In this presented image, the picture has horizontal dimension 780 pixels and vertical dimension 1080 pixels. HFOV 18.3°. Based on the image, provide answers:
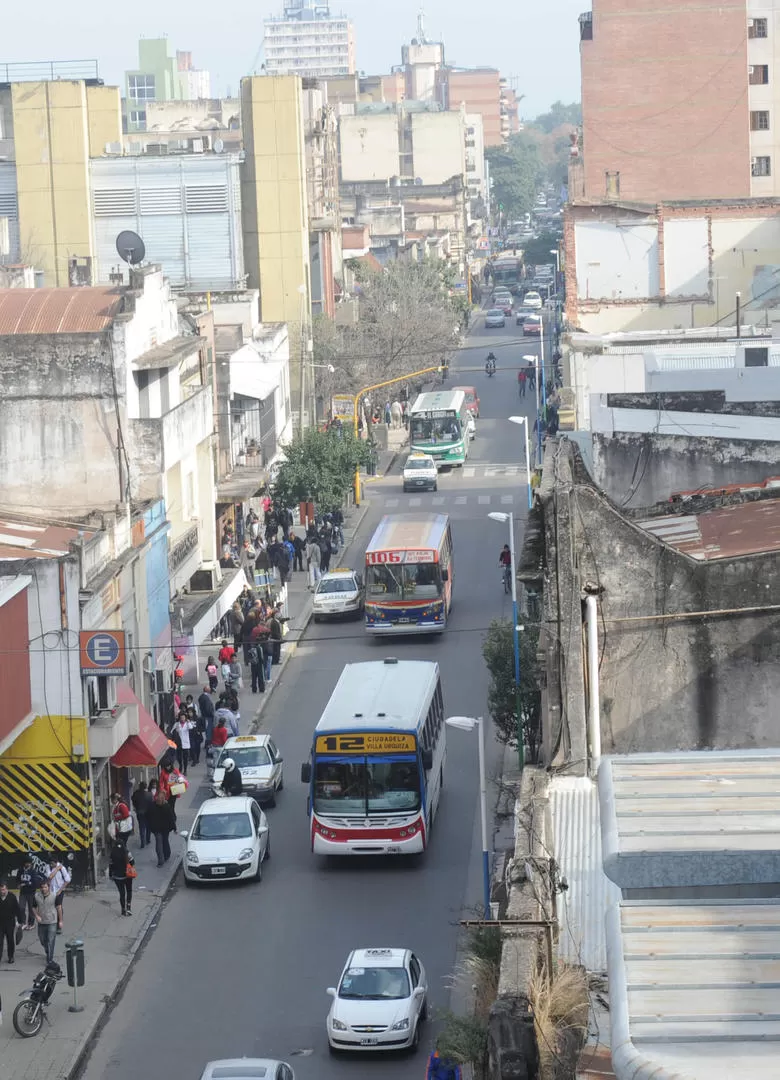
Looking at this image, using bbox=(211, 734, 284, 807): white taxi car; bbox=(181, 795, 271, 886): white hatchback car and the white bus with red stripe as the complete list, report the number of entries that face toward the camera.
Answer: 3

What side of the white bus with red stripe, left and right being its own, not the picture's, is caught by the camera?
front

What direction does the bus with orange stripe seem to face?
toward the camera

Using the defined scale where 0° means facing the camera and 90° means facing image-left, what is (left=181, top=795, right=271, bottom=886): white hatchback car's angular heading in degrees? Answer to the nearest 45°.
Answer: approximately 0°

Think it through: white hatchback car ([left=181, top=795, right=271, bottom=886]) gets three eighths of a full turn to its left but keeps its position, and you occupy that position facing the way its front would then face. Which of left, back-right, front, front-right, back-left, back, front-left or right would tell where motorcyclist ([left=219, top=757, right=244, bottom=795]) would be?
front-left

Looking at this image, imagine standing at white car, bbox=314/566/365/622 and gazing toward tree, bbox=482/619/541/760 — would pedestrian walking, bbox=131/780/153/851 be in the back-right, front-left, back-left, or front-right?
front-right

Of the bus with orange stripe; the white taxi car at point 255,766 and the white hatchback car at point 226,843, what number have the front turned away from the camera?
0

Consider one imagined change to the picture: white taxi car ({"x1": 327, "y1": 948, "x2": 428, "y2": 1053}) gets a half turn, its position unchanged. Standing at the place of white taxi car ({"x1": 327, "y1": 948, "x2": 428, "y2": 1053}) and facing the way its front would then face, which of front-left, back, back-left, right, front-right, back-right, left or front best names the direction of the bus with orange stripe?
front

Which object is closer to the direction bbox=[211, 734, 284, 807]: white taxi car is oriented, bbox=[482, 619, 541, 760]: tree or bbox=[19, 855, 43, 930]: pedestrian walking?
the pedestrian walking
